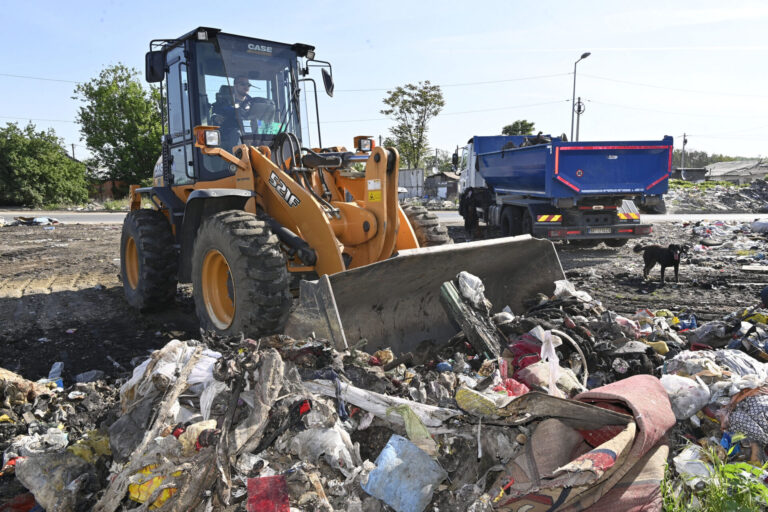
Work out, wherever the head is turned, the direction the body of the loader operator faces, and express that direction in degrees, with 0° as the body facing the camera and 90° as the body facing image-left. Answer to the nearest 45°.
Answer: approximately 315°

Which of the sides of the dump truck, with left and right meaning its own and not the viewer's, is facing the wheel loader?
left

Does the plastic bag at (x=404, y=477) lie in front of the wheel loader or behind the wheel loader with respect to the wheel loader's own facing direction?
in front

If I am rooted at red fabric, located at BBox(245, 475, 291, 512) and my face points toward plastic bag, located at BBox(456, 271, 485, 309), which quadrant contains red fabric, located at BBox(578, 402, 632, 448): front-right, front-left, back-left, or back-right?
front-right

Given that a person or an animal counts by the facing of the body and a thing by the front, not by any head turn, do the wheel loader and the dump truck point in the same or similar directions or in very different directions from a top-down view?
very different directions

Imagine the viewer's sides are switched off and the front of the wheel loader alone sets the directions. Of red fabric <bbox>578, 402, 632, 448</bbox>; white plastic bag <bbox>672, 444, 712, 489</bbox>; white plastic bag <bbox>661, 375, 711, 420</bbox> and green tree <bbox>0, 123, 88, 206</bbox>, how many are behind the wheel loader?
1

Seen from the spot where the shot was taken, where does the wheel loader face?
facing the viewer and to the right of the viewer

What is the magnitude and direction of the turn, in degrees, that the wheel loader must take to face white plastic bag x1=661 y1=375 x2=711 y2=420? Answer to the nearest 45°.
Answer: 0° — it already faces it

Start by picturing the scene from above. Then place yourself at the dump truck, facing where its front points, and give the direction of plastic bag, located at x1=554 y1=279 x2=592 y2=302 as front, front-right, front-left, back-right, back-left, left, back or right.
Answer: back-left

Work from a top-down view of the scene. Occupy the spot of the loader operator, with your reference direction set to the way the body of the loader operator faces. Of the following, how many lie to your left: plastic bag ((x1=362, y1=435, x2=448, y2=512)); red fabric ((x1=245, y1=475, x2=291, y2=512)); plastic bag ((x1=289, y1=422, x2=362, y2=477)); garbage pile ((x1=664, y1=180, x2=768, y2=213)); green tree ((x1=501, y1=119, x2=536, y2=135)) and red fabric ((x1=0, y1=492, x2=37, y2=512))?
2

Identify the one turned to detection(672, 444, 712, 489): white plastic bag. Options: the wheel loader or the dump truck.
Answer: the wheel loader

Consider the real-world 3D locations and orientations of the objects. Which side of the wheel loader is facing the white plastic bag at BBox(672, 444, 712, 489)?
front

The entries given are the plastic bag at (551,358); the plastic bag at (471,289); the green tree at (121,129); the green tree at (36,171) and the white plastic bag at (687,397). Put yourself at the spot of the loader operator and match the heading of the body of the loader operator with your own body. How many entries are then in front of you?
3

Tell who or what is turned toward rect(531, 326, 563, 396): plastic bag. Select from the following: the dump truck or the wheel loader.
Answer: the wheel loader

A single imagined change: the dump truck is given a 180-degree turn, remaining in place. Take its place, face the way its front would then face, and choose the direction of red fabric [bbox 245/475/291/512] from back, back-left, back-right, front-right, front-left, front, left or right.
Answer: front-right

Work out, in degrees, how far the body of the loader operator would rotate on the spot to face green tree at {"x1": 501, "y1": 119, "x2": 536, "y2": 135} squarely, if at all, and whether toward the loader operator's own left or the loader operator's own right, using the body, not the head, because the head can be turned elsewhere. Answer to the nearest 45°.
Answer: approximately 90° to the loader operator's own left

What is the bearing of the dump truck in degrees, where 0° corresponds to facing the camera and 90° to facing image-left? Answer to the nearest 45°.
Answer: approximately 135°

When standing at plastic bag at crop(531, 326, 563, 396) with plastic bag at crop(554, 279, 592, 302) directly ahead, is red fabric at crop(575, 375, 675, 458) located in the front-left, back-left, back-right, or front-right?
back-right

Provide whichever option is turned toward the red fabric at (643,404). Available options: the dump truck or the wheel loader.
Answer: the wheel loader

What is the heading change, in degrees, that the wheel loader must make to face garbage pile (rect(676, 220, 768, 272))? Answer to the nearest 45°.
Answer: approximately 90° to its left

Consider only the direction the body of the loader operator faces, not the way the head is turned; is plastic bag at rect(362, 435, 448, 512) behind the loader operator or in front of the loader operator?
in front

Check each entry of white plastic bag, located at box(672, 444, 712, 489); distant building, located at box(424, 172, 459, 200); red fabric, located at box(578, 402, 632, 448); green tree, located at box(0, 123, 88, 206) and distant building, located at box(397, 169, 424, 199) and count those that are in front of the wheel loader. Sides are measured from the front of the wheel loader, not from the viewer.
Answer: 2

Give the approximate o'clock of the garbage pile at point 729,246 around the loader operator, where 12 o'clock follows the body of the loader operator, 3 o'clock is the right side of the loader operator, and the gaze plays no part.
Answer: The garbage pile is roughly at 10 o'clock from the loader operator.
